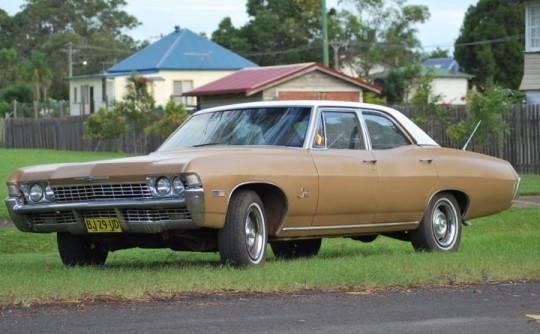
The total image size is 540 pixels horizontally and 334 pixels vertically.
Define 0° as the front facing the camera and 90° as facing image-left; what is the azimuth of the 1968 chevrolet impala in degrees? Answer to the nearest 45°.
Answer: approximately 45°

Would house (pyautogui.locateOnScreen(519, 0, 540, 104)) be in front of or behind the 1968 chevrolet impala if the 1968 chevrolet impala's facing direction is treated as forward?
behind

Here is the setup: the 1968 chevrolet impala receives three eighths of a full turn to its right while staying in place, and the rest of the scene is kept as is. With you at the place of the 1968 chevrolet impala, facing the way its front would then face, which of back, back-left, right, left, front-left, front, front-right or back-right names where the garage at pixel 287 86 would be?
front
